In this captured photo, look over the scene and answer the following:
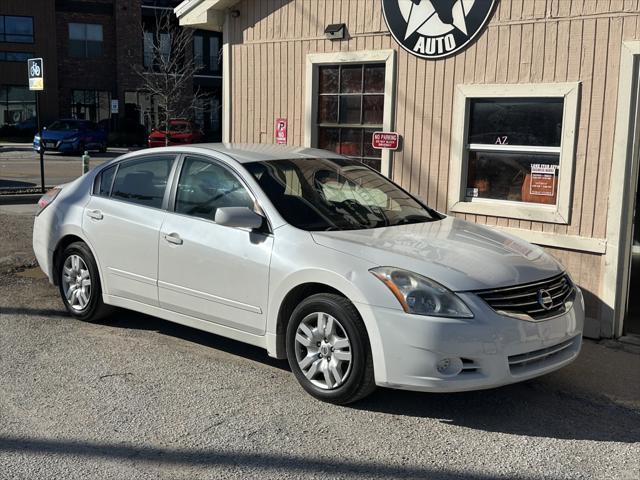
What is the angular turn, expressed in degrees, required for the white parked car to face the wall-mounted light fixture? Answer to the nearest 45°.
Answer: approximately 135° to its left

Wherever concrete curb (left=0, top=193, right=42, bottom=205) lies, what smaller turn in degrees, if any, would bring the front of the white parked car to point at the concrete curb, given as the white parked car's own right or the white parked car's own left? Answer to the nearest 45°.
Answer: approximately 180°

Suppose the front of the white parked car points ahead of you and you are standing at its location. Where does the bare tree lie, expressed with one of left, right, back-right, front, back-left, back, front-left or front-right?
back-left

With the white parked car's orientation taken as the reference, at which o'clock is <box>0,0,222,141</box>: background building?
The background building is roughly at 7 o'clock from the white parked car.

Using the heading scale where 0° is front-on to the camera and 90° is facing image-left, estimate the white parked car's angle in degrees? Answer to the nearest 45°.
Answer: approximately 315°

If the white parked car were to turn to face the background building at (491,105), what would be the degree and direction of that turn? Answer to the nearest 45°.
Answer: approximately 90° to its left

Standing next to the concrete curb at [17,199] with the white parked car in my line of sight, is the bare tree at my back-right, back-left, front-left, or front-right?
back-left

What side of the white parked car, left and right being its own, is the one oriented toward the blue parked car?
back

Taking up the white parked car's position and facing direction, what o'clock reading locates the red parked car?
The red parked car is roughly at 7 o'clock from the white parked car.
